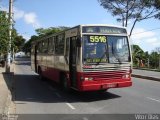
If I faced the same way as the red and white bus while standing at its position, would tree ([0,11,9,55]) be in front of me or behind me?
behind

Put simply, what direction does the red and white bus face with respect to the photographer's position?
facing the viewer and to the right of the viewer
